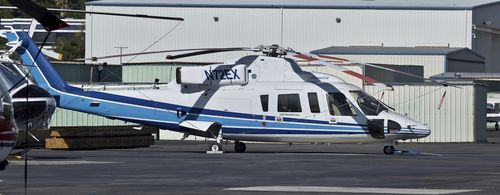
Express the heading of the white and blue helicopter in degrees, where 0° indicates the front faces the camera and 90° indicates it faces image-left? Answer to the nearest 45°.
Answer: approximately 270°

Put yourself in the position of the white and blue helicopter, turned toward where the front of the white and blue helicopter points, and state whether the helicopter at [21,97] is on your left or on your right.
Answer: on your right
